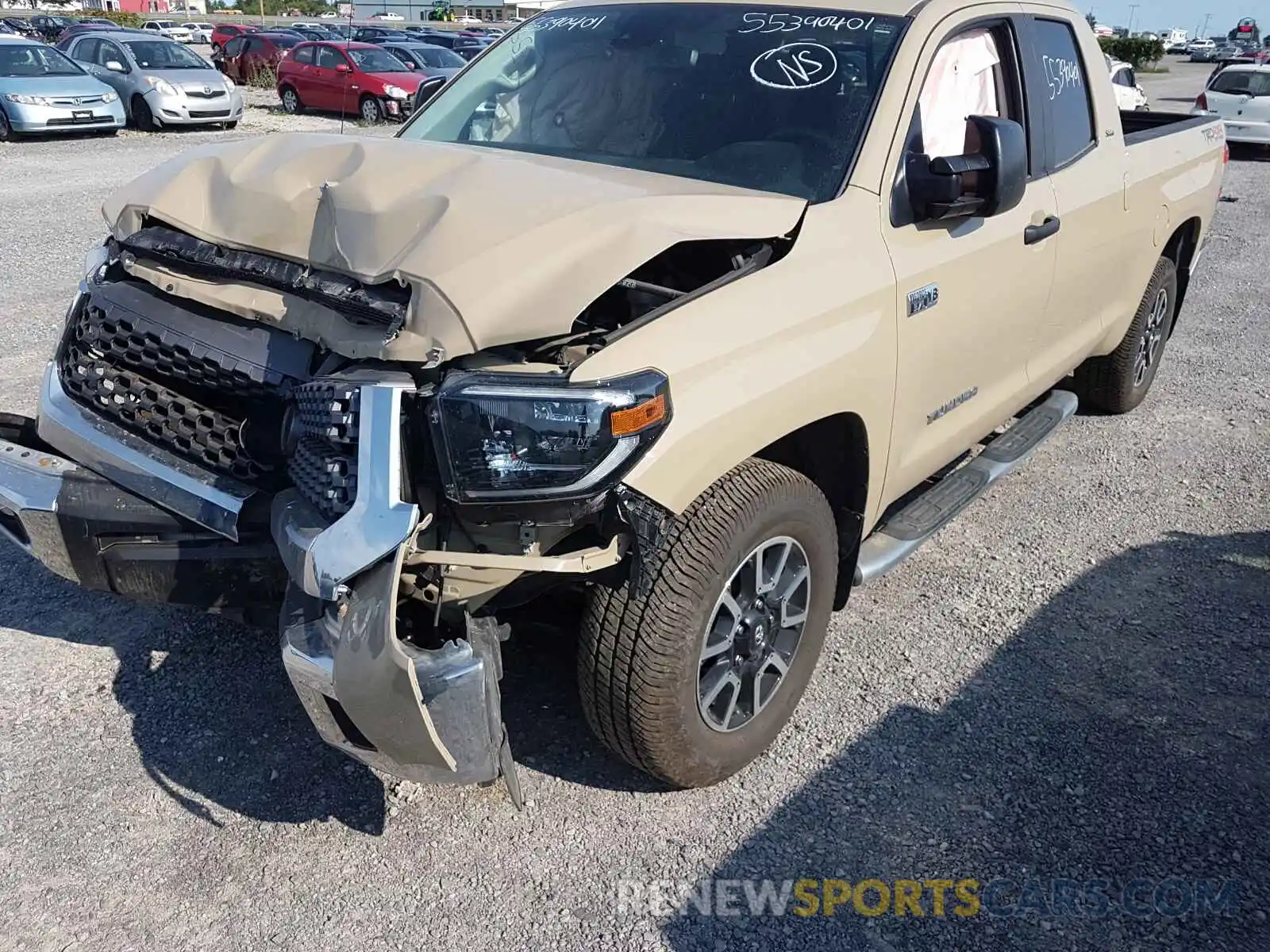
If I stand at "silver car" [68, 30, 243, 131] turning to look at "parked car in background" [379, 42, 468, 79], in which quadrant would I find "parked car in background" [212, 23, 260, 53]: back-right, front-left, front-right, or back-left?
front-left

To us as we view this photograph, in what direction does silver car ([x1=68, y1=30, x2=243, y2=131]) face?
facing the viewer and to the right of the viewer

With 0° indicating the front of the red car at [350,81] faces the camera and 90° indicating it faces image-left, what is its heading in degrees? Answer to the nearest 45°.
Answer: approximately 315°

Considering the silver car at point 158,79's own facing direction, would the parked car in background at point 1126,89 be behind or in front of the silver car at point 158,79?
in front

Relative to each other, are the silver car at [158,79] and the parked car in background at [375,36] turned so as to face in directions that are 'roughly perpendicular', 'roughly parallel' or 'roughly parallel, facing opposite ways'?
roughly parallel

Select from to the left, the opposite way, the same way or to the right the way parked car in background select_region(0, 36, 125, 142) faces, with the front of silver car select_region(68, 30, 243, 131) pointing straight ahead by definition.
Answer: the same way

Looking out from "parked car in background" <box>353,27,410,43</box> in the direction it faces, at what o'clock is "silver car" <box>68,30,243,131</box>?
The silver car is roughly at 2 o'clock from the parked car in background.

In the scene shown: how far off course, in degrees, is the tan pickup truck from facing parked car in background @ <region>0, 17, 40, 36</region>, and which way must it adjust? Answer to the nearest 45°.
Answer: approximately 90° to its right

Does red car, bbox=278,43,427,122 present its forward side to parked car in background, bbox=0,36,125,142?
no

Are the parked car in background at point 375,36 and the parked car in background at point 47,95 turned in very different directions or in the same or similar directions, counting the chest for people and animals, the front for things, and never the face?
same or similar directions

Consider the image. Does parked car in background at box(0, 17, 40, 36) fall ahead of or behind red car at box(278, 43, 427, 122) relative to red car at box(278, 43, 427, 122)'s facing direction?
behind

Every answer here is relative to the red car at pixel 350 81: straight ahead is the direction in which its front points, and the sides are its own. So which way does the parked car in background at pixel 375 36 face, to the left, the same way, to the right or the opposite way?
the same way

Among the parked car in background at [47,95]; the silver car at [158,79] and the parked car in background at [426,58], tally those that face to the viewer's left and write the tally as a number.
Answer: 0

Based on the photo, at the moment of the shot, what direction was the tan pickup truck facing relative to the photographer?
facing the viewer and to the left of the viewer

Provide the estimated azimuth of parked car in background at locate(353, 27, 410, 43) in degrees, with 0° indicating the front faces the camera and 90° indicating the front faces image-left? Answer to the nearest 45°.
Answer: approximately 315°
